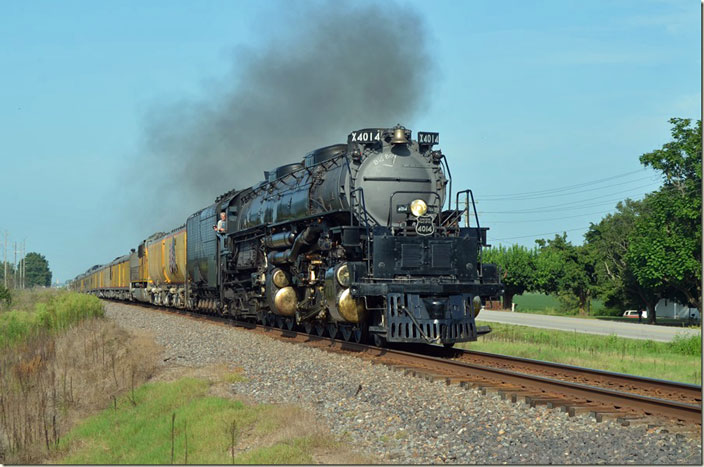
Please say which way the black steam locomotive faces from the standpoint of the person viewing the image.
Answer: facing the viewer and to the right of the viewer

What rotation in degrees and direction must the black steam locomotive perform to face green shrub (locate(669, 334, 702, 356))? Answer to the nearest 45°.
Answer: approximately 90° to its left

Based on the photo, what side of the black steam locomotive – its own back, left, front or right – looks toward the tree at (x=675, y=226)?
left

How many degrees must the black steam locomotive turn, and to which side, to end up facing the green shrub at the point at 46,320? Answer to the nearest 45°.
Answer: approximately 180°
